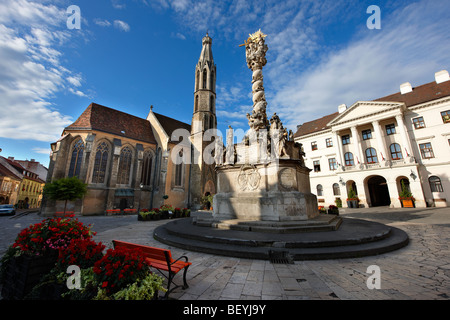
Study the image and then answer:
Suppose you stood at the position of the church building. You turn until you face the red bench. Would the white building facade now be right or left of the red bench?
left

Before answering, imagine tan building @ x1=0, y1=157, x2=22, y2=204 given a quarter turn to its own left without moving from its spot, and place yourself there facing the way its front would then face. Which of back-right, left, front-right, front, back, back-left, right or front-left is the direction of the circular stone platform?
back-right

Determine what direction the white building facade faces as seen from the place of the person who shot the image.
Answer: facing the viewer and to the left of the viewer

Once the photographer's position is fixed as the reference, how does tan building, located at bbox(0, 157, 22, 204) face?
facing the viewer and to the right of the viewer

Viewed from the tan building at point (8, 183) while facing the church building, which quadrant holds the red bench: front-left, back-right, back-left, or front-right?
front-right

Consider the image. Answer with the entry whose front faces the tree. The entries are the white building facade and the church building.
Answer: the white building facade

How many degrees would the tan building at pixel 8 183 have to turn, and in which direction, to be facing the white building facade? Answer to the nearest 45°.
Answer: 0° — it already faces it

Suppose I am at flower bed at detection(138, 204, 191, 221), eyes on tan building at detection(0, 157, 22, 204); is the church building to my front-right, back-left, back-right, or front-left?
front-right

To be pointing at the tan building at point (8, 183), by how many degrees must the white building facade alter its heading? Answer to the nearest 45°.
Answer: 0° — it already faces it

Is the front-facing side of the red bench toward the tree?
no

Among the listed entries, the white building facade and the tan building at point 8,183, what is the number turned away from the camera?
0

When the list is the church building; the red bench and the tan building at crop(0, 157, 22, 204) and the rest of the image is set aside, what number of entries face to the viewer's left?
0
